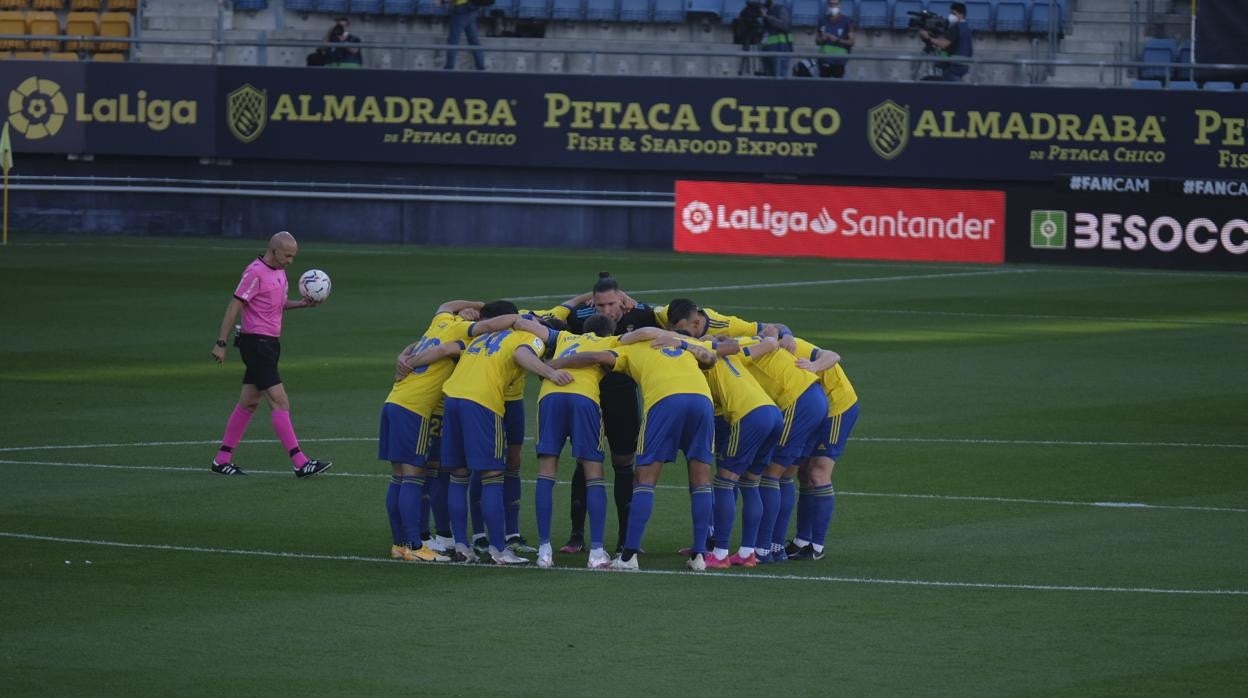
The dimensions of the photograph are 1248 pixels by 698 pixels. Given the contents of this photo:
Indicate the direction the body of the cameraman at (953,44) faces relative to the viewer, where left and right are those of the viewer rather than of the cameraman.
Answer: facing to the left of the viewer

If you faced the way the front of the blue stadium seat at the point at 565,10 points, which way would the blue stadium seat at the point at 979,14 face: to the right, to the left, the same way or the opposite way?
the same way

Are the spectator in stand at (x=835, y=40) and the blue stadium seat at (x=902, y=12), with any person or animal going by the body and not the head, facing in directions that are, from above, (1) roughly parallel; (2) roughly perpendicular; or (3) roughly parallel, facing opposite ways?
roughly parallel

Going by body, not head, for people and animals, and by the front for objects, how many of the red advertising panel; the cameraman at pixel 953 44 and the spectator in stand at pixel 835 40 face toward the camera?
2

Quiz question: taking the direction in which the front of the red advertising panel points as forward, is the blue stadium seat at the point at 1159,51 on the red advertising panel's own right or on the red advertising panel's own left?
on the red advertising panel's own left

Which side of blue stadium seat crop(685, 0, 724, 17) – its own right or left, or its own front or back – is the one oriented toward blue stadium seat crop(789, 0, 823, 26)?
left

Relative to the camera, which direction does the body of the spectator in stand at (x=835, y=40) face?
toward the camera

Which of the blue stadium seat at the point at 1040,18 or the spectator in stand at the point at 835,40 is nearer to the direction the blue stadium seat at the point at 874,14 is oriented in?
the spectator in stand

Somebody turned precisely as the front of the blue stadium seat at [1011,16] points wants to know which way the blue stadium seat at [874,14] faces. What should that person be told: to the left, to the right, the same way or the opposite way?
the same way

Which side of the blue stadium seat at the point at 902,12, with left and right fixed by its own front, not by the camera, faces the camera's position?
front

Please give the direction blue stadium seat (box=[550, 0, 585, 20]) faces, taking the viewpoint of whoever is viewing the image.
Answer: facing the viewer

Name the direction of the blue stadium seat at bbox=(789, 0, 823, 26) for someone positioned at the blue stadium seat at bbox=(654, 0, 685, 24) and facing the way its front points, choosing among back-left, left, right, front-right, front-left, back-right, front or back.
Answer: left
